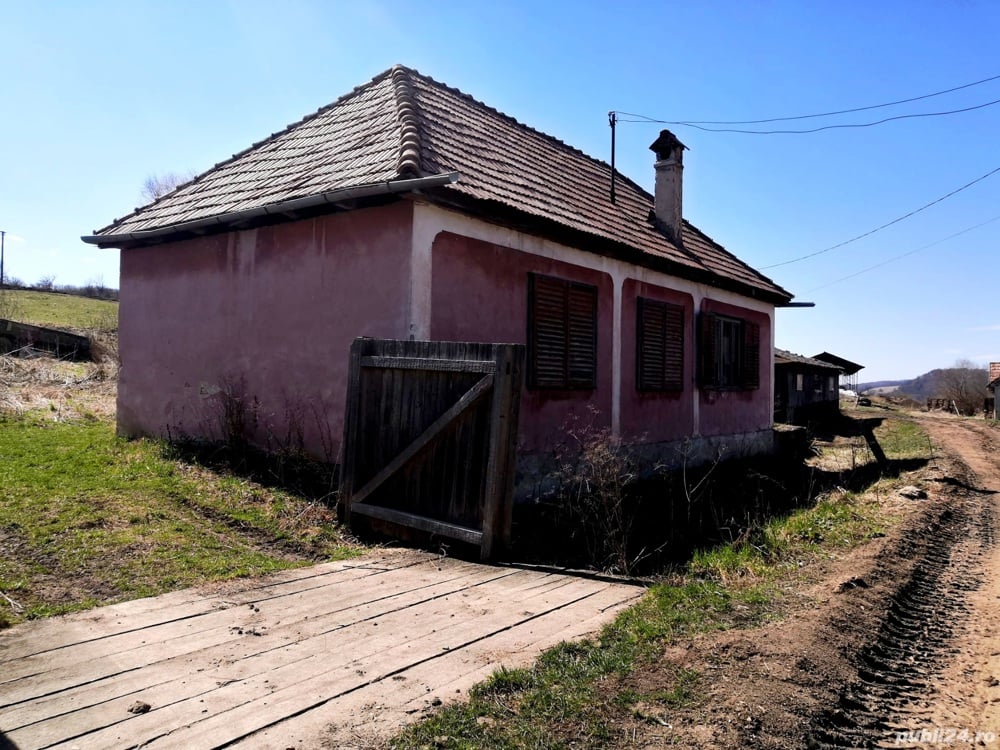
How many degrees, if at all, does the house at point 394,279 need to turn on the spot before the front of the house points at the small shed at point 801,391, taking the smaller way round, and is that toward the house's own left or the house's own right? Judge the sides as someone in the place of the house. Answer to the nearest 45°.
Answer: approximately 90° to the house's own left

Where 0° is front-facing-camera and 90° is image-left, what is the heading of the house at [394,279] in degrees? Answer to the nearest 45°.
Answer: approximately 315°

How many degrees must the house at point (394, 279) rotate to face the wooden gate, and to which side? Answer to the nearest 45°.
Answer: approximately 45° to its right

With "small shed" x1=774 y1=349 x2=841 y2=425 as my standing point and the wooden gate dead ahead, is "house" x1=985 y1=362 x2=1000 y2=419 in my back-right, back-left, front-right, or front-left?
back-left

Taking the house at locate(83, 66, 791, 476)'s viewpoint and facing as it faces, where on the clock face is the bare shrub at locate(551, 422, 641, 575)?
The bare shrub is roughly at 12 o'clock from the house.

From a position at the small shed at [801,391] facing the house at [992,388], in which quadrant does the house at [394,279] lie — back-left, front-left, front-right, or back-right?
back-right

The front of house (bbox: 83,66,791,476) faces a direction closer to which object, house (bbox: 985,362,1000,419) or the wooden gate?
the wooden gate

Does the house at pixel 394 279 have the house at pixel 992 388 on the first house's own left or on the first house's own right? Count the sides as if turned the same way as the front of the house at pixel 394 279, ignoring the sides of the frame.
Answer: on the first house's own left
